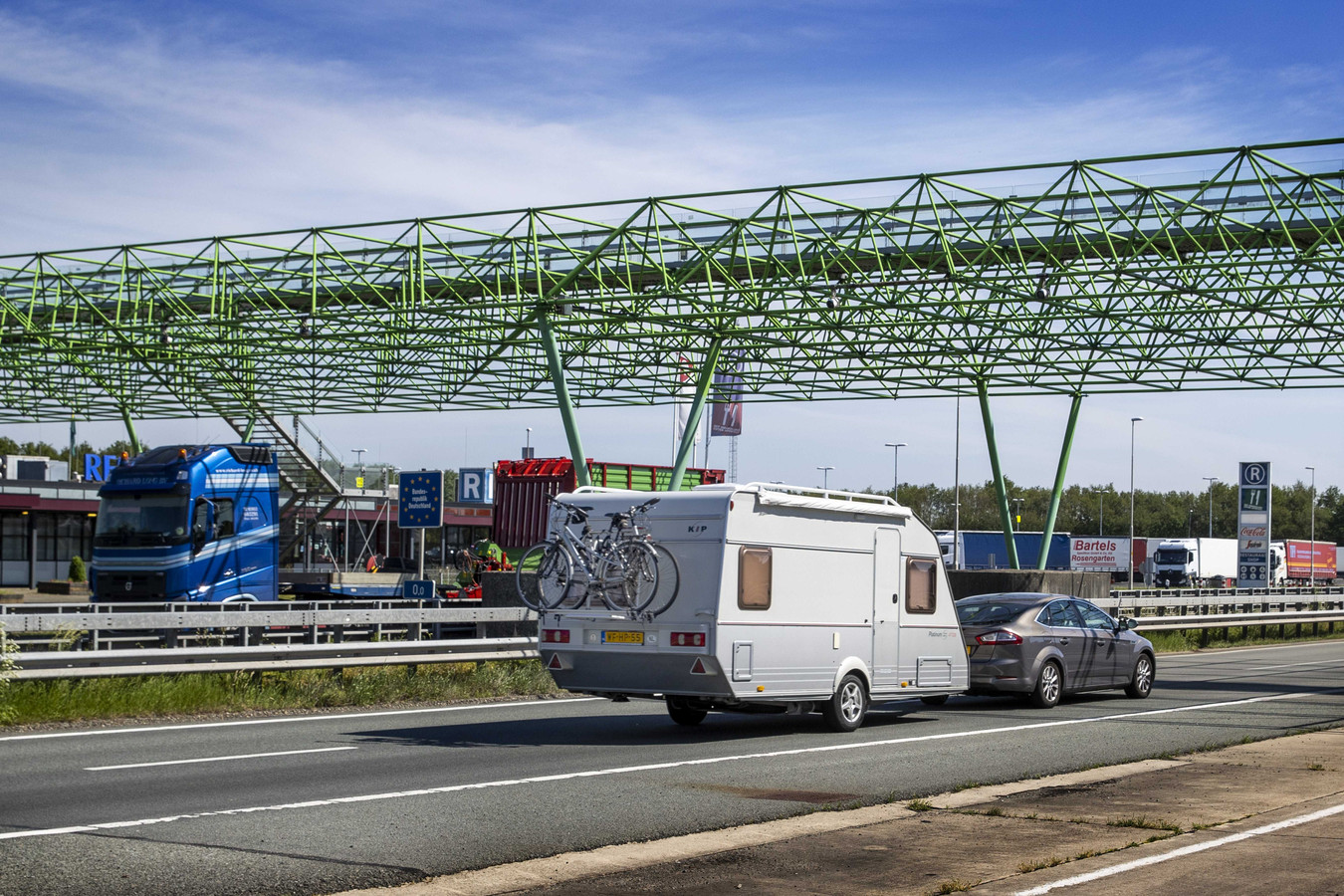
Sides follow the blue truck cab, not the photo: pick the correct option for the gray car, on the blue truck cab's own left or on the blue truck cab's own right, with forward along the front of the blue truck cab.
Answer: on the blue truck cab's own left

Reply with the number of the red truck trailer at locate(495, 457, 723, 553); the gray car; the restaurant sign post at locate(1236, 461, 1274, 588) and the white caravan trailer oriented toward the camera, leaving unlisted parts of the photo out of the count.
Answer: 1

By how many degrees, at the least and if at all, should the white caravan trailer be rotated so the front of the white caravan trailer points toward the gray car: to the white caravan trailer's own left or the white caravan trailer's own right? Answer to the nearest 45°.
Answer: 0° — it already faces it

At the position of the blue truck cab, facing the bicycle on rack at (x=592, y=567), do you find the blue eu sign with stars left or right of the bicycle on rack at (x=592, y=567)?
left

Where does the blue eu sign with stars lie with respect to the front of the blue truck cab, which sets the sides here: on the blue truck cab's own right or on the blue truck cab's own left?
on the blue truck cab's own left

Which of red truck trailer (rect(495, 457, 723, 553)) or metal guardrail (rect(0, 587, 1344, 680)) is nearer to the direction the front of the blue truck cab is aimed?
the metal guardrail

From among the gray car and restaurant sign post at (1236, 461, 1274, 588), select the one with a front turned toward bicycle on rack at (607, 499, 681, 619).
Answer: the restaurant sign post

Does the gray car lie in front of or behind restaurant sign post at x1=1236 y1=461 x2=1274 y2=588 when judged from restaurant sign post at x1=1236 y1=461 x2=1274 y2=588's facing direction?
in front

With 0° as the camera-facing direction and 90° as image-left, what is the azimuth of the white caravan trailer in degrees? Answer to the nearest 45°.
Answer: approximately 225°

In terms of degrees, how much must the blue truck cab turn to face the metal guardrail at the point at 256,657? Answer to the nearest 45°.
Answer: approximately 45° to its left

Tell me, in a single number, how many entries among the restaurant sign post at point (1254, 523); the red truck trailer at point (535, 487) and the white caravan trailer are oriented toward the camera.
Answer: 1

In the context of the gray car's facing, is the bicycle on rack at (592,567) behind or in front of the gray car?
behind
